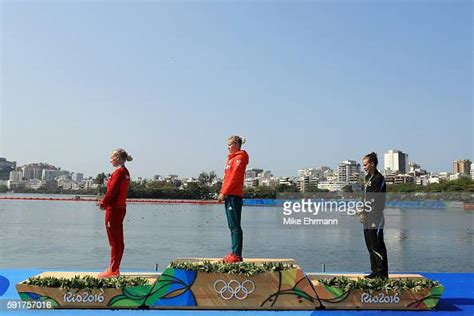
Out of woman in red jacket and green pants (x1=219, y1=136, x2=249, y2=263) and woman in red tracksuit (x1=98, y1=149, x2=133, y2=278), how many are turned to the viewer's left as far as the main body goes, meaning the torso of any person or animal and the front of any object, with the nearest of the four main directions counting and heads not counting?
2

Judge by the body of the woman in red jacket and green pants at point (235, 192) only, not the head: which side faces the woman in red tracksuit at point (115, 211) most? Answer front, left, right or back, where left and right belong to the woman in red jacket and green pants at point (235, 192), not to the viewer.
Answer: front

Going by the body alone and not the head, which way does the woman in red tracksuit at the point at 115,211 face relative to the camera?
to the viewer's left

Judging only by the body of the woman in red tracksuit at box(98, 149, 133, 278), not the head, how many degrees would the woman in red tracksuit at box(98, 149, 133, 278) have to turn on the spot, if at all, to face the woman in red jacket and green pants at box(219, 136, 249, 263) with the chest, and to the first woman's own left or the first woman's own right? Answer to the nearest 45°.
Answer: approximately 180°

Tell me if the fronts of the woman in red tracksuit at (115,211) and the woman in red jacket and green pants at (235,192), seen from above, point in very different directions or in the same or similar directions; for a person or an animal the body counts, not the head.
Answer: same or similar directions

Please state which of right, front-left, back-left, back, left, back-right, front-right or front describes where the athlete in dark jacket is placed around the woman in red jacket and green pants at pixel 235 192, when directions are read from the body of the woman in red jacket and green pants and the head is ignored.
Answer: back

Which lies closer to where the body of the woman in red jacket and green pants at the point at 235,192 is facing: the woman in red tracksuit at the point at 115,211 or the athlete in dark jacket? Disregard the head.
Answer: the woman in red tracksuit

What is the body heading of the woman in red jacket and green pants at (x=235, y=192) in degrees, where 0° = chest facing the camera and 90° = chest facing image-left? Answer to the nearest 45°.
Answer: approximately 90°

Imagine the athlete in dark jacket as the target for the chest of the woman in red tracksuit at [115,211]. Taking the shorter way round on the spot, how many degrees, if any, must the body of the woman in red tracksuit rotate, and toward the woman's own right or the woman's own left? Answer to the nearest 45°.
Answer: approximately 180°
